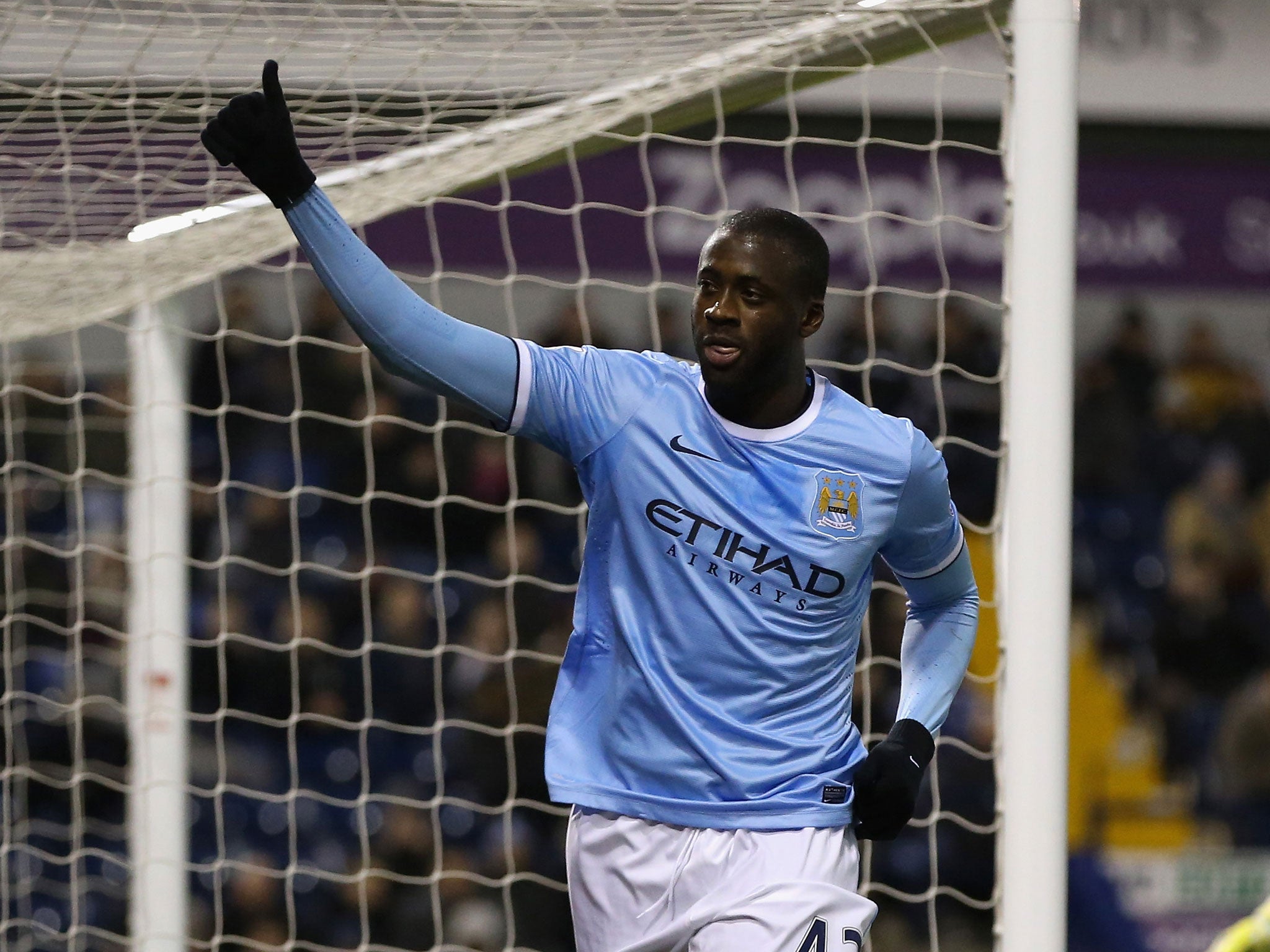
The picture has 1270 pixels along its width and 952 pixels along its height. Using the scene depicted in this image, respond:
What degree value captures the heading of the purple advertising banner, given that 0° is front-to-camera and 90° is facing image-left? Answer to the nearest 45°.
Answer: approximately 0°

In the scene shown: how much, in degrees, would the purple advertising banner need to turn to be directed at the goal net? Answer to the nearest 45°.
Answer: approximately 45° to its right

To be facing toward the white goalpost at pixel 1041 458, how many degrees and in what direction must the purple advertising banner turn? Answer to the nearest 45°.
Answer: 0° — it already faces it
